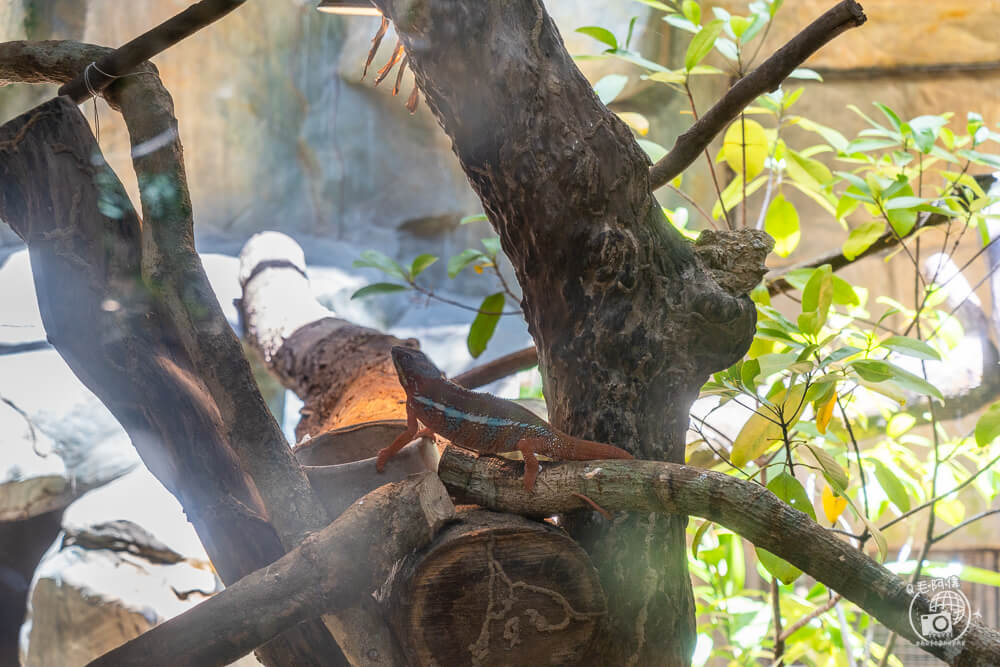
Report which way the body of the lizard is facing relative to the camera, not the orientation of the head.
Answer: to the viewer's left
